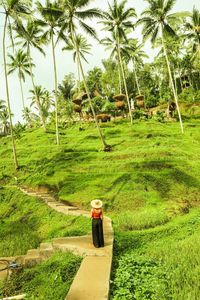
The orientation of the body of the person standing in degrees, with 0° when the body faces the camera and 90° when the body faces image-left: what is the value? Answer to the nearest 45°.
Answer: approximately 180°

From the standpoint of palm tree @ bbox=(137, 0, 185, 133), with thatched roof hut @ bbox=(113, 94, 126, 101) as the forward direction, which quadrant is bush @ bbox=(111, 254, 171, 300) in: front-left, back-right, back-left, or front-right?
back-left

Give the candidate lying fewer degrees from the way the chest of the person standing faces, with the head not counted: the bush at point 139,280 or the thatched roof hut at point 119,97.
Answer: the thatched roof hut

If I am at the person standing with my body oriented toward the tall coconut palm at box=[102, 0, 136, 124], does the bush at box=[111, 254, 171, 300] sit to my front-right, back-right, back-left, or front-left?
back-right

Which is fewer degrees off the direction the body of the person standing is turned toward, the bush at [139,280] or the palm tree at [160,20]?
the palm tree

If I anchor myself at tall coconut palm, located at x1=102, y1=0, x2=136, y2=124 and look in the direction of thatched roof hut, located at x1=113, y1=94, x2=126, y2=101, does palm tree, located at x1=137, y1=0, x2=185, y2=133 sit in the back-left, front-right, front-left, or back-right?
back-right

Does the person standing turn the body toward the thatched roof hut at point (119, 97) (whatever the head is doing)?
yes

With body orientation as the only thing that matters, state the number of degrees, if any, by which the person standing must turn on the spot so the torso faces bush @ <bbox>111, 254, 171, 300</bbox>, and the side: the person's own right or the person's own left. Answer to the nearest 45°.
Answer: approximately 180°

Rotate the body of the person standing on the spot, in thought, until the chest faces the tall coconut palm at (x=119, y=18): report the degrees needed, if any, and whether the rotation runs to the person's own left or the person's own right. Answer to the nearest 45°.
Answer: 0° — they already face it

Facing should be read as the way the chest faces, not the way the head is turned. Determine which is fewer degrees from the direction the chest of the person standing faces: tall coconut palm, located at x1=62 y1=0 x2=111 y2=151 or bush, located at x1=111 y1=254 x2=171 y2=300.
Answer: the tall coconut palm
